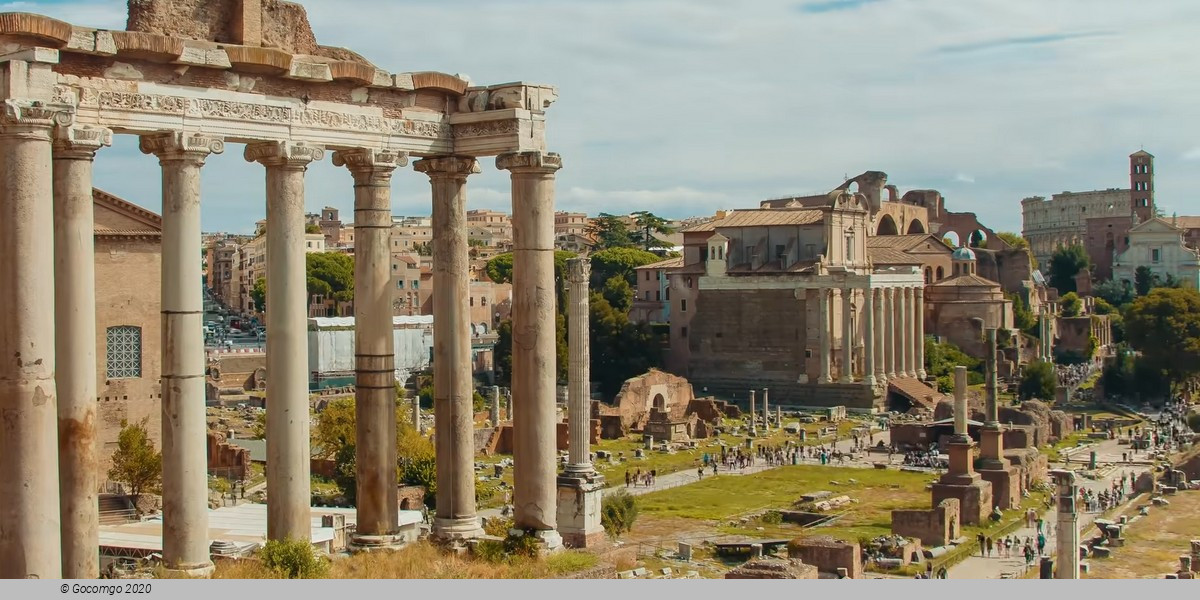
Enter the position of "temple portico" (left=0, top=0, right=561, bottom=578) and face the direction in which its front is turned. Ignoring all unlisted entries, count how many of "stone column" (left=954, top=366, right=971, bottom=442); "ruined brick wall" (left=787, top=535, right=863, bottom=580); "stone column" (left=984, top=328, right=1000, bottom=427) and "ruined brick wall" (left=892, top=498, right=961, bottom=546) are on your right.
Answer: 4

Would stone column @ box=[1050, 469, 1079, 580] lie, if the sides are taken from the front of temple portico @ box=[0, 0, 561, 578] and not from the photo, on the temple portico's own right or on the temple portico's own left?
on the temple portico's own right

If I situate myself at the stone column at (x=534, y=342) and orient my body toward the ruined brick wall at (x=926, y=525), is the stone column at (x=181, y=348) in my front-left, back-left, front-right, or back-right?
back-left

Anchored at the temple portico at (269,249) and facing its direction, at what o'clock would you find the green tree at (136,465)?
The green tree is roughly at 1 o'clock from the temple portico.

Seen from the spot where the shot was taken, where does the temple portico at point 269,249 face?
facing away from the viewer and to the left of the viewer

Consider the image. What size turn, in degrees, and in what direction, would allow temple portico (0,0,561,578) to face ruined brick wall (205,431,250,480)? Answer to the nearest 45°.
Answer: approximately 45° to its right

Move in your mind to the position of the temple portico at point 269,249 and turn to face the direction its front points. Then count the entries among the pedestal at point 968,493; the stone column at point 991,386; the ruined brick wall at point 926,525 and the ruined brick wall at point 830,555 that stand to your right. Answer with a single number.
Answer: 4

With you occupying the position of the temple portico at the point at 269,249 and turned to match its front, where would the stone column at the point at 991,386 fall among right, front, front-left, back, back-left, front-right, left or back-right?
right

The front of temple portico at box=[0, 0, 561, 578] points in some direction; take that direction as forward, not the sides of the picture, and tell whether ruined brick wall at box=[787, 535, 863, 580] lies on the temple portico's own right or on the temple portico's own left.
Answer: on the temple portico's own right

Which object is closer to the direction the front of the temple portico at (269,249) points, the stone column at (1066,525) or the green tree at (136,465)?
the green tree
